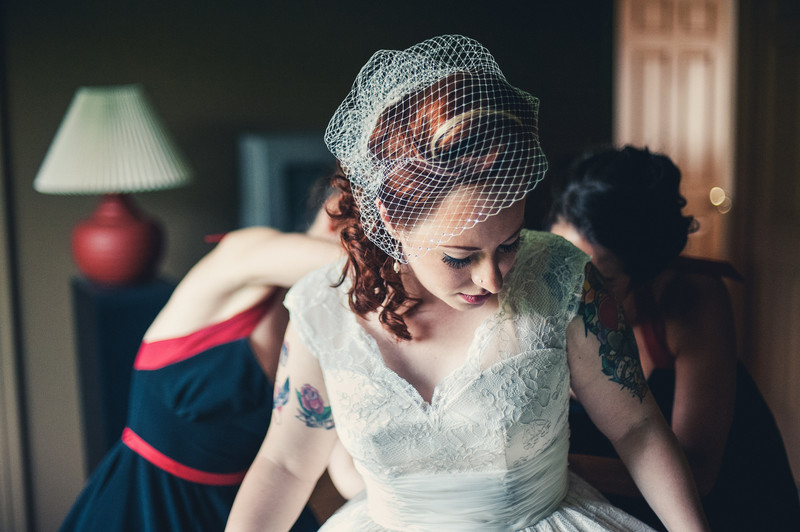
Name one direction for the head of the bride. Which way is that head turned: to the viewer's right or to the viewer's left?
to the viewer's right

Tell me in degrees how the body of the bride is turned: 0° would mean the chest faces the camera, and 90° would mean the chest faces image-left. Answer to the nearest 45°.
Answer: approximately 0°
